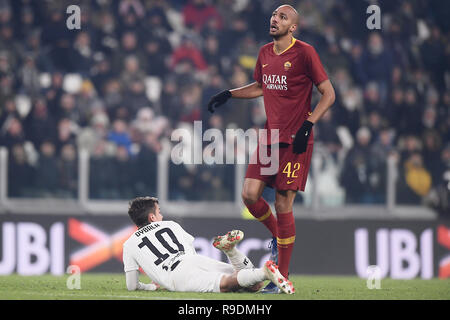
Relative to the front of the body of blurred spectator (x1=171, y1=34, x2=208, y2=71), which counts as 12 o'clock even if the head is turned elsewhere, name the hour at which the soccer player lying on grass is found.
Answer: The soccer player lying on grass is roughly at 12 o'clock from the blurred spectator.

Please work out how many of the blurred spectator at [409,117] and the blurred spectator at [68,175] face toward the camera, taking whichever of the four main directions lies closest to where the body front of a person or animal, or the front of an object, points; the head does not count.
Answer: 2

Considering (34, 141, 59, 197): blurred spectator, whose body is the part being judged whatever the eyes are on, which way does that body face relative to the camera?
toward the camera

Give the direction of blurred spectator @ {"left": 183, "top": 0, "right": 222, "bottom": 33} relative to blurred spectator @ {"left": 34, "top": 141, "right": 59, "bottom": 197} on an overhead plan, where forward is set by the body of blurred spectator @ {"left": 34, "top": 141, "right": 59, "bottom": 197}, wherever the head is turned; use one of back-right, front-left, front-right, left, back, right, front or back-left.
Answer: back-left

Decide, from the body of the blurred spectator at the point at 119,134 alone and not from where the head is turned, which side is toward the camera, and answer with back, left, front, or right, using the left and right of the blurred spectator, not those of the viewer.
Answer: front

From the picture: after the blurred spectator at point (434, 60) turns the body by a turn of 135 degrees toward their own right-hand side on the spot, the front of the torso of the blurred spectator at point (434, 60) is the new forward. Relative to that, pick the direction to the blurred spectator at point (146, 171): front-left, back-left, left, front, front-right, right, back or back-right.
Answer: left

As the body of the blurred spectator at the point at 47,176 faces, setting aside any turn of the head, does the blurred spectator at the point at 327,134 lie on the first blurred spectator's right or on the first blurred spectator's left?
on the first blurred spectator's left

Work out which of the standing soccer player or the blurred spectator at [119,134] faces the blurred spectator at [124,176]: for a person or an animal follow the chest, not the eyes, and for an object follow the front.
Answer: the blurred spectator at [119,134]

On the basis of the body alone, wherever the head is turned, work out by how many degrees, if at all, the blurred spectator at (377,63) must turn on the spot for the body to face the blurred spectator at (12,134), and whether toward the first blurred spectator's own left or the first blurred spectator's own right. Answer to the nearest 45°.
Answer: approximately 45° to the first blurred spectator's own right

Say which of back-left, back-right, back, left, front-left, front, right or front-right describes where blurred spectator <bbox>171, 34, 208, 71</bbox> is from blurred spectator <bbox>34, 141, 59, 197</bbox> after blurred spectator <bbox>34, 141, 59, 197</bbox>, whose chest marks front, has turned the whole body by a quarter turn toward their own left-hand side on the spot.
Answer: front-left
